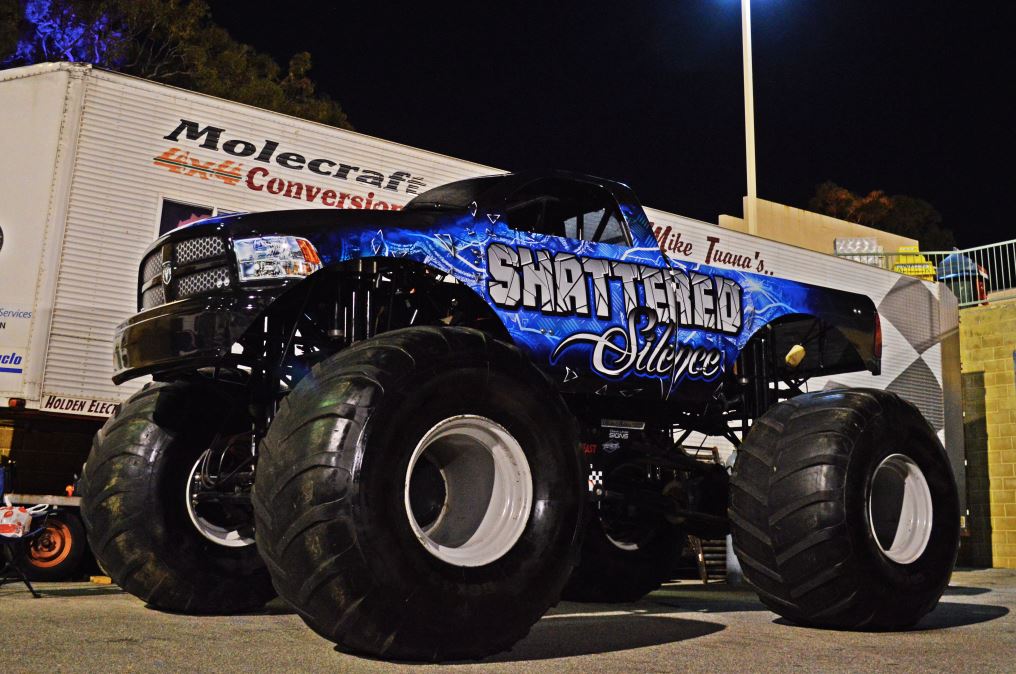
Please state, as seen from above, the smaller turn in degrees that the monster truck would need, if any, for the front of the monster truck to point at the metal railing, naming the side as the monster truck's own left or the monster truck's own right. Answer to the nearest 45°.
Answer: approximately 180°

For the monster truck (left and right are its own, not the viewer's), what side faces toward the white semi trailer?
right

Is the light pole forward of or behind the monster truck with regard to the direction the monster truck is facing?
behind

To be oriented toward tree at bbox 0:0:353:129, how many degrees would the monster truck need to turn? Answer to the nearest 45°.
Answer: approximately 90° to its right

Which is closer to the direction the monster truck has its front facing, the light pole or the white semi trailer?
the white semi trailer

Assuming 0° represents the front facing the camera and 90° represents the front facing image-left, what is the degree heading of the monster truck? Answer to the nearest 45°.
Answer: approximately 45°
